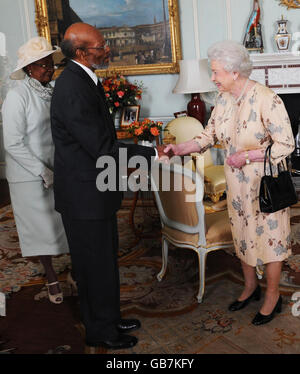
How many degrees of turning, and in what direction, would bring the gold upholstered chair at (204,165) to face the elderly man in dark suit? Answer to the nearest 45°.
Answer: approximately 45° to its right

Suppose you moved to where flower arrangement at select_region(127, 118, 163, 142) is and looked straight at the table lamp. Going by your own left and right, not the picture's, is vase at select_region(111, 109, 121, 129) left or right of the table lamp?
left

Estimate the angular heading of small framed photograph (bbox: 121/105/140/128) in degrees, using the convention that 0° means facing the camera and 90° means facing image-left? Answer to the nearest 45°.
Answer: approximately 315°

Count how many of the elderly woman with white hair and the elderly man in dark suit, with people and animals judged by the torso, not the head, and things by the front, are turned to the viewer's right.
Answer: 1

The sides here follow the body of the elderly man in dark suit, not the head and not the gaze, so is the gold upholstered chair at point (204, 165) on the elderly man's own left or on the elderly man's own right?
on the elderly man's own left

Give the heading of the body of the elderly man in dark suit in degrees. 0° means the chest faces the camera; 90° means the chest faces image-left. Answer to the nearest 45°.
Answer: approximately 270°

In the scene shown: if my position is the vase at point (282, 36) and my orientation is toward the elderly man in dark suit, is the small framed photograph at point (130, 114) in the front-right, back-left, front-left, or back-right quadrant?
front-right

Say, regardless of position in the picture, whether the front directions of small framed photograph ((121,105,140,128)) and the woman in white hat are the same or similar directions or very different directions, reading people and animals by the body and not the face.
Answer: same or similar directions

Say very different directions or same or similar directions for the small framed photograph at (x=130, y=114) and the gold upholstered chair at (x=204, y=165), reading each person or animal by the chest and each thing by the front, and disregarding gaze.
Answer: same or similar directions

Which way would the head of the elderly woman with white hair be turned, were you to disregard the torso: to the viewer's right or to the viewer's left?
to the viewer's left

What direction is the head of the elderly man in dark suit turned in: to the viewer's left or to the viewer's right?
to the viewer's right

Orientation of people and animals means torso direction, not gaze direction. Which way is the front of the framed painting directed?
toward the camera

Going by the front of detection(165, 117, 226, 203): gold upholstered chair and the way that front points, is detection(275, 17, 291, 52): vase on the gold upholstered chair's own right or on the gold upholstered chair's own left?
on the gold upholstered chair's own left
